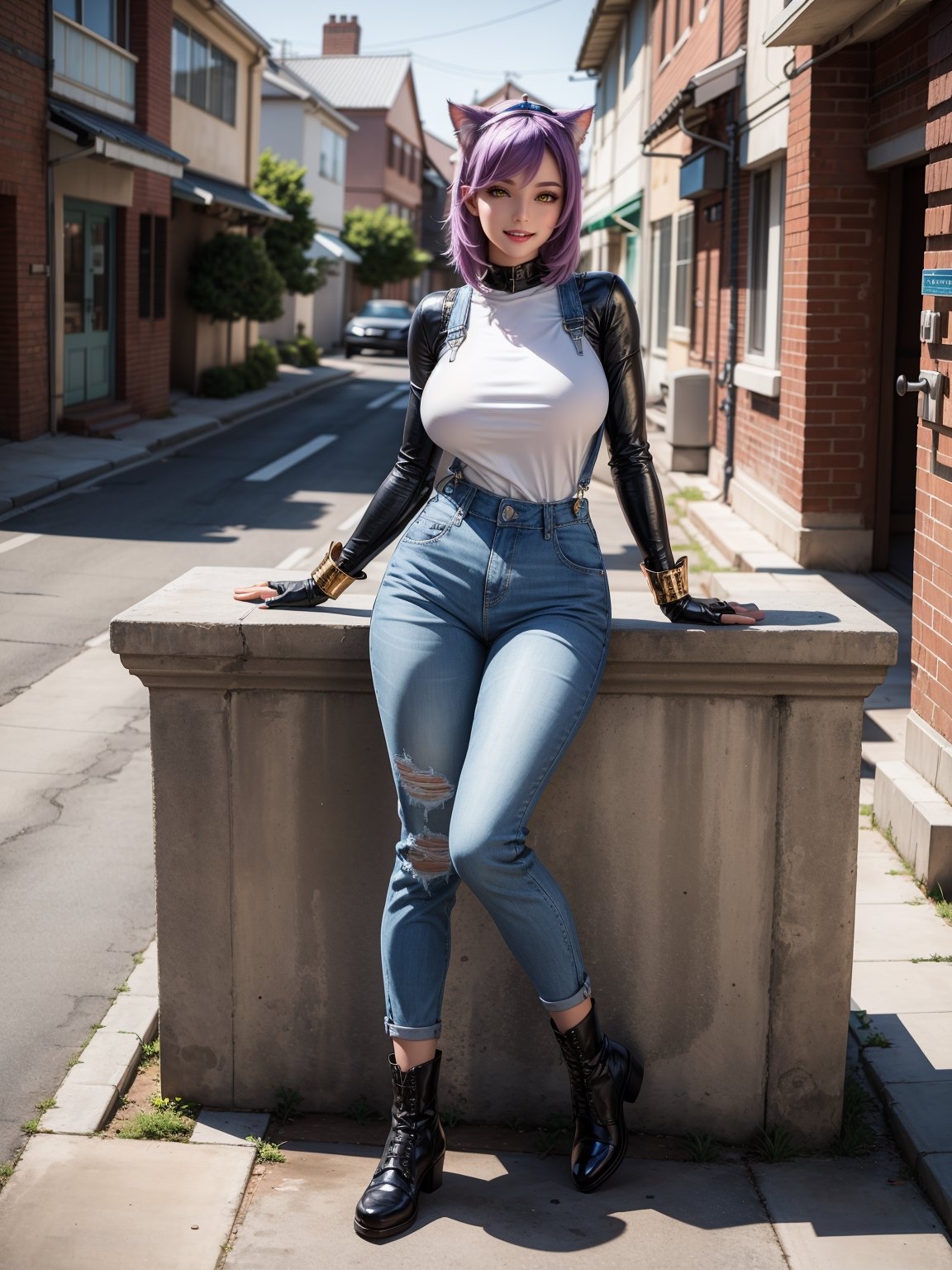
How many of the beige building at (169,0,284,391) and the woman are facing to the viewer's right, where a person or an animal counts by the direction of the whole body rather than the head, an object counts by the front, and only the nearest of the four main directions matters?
1

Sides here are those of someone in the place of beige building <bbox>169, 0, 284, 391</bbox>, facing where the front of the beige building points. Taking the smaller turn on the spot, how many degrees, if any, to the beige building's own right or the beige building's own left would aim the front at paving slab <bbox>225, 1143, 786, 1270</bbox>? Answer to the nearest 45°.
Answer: approximately 90° to the beige building's own right

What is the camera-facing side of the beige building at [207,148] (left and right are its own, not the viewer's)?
right

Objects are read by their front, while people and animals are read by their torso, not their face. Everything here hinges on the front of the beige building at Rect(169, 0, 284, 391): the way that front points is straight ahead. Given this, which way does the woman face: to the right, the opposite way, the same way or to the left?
to the right

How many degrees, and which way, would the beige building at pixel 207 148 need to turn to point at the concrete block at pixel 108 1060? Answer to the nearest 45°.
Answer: approximately 90° to its right

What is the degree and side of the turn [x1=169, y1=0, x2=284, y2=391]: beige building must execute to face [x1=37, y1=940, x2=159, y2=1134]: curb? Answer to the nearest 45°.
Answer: approximately 90° to its right

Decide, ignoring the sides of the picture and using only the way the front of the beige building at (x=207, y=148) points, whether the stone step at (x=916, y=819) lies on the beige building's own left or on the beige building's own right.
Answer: on the beige building's own right

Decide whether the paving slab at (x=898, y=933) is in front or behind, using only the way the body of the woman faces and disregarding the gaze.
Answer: behind

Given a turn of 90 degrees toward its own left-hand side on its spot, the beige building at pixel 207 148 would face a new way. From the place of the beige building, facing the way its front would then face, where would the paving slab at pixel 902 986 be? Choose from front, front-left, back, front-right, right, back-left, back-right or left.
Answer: back

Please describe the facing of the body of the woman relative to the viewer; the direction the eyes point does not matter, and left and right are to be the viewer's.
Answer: facing the viewer

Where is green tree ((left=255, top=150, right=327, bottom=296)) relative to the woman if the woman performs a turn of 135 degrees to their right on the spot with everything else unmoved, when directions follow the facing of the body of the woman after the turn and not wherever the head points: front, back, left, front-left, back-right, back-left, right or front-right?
front-right

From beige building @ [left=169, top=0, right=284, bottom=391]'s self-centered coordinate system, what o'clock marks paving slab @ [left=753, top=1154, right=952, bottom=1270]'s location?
The paving slab is roughly at 3 o'clock from the beige building.
